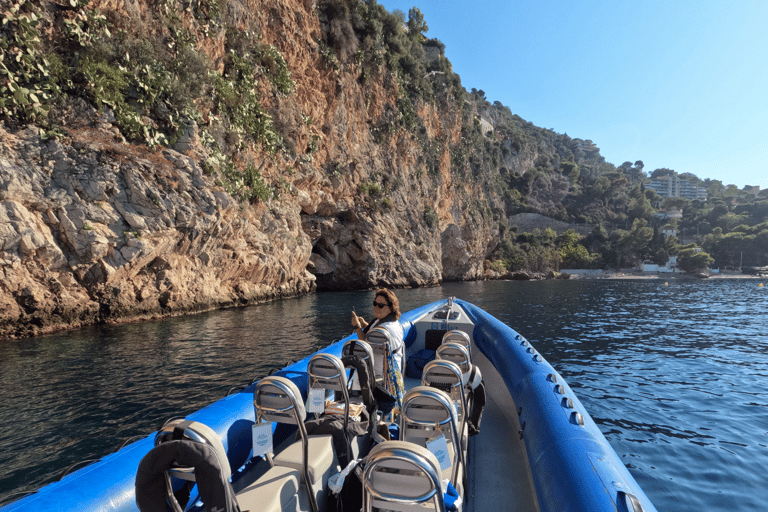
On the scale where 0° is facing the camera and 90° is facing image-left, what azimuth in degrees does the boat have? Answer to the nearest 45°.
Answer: approximately 180°
